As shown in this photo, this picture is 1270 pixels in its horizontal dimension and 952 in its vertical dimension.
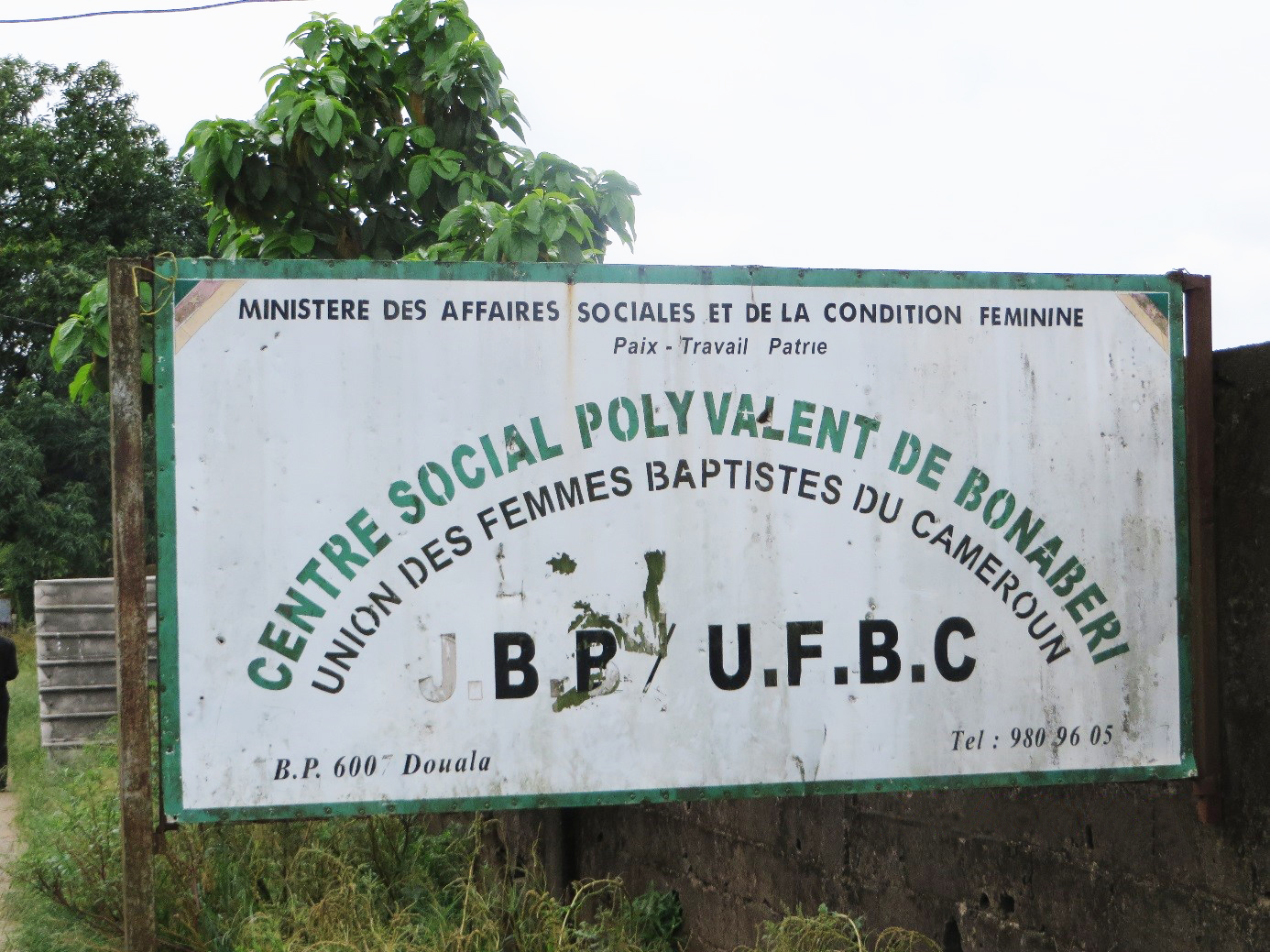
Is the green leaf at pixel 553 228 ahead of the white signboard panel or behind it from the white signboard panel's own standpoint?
behind

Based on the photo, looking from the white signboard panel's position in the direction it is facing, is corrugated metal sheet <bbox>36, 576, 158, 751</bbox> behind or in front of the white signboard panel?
behind

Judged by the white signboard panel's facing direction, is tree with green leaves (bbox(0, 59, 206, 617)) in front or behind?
behind

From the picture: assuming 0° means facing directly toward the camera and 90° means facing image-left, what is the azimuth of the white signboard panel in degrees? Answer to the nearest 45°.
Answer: approximately 0°

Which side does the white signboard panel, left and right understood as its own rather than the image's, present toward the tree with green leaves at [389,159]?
back
